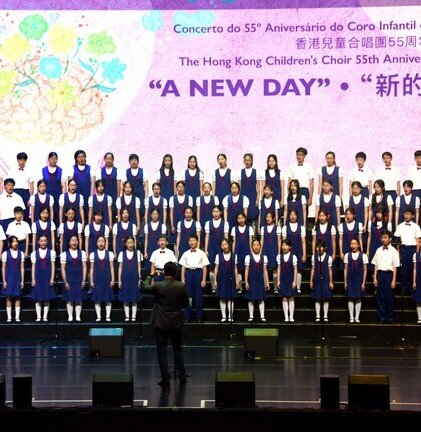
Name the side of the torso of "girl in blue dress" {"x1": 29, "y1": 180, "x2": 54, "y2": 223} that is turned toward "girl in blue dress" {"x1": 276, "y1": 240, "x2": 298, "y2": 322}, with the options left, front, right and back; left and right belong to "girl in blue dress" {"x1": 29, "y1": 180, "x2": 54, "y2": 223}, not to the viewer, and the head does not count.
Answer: left

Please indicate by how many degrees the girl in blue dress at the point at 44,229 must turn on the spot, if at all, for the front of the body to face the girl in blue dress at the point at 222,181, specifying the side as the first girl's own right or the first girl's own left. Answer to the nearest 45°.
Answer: approximately 90° to the first girl's own left

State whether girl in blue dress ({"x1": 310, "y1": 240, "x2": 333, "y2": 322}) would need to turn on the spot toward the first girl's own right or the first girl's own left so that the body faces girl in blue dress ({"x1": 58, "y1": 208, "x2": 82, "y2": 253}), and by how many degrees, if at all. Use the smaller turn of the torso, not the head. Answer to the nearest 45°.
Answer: approximately 90° to the first girl's own right

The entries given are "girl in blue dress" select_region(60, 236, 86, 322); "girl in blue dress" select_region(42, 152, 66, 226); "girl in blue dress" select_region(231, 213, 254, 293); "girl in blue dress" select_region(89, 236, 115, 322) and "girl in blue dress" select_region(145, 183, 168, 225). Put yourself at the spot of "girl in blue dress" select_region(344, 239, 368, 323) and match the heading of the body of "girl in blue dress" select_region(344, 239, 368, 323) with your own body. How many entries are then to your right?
5

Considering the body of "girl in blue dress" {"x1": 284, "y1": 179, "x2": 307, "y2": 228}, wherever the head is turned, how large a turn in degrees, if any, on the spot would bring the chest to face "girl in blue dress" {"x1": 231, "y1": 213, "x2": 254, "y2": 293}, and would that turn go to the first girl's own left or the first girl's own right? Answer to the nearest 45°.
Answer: approximately 45° to the first girl's own right

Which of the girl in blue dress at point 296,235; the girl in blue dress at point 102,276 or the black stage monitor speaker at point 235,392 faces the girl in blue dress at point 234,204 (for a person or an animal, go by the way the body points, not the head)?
the black stage monitor speaker

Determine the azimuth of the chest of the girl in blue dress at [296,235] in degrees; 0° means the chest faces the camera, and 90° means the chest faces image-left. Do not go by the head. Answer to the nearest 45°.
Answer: approximately 0°

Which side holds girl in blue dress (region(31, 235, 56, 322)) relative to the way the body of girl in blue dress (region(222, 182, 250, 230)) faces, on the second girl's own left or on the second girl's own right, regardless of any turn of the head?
on the second girl's own right

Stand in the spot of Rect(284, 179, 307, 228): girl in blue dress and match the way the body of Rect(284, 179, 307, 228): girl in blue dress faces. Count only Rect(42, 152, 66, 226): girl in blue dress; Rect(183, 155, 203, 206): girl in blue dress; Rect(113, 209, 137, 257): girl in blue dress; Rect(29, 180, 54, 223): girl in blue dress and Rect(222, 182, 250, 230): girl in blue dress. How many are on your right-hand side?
5

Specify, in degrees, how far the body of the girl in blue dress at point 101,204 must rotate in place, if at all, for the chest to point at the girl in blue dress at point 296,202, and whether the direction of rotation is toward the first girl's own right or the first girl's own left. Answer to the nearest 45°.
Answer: approximately 90° to the first girl's own left

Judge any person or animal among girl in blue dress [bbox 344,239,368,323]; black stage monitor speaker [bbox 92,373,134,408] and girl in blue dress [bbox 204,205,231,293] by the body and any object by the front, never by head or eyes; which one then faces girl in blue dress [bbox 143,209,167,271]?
the black stage monitor speaker

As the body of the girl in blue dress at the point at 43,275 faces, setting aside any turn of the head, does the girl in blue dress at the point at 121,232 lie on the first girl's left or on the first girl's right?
on the first girl's left

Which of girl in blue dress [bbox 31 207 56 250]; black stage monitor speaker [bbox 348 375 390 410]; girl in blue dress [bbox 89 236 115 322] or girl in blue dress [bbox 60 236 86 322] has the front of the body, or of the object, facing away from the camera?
the black stage monitor speaker

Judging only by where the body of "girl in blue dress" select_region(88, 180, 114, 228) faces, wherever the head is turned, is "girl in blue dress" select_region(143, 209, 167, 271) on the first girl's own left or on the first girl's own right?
on the first girl's own left

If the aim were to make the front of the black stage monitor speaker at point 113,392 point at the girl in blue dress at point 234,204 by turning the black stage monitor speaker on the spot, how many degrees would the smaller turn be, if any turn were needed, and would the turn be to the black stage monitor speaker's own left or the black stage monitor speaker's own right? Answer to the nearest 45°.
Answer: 0° — it already faces them

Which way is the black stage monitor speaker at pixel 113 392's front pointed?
away from the camera
